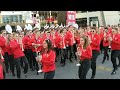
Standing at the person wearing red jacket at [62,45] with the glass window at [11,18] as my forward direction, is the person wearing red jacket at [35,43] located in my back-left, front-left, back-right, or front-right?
back-left

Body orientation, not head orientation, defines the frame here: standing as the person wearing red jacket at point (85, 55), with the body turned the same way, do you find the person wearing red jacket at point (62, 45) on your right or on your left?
on your right

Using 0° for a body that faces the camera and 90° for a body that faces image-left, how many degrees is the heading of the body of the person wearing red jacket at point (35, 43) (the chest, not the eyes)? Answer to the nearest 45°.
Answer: approximately 315°

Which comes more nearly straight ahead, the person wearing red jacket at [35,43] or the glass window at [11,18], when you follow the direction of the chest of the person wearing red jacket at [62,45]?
the person wearing red jacket

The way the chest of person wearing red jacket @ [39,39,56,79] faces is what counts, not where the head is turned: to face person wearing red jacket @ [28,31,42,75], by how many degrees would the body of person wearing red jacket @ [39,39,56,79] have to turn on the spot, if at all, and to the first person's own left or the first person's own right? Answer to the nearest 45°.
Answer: approximately 135° to the first person's own right

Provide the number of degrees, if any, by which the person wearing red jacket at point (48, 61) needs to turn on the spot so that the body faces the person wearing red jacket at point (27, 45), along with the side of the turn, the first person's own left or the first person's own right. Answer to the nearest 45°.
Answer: approximately 135° to the first person's own right

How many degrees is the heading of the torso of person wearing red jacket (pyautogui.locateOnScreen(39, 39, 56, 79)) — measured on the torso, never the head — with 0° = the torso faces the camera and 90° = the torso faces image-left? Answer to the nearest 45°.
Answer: approximately 45°

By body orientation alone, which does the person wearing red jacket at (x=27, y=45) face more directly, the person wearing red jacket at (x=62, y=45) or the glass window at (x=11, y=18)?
the person wearing red jacket
